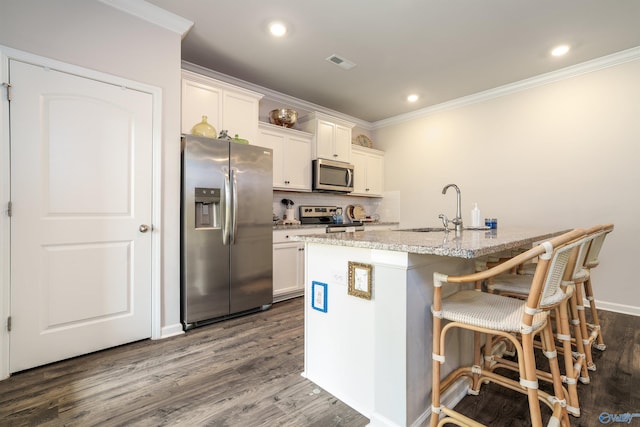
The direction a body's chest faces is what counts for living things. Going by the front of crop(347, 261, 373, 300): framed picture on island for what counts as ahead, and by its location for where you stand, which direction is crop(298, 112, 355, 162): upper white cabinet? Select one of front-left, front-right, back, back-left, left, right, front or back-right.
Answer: back-right

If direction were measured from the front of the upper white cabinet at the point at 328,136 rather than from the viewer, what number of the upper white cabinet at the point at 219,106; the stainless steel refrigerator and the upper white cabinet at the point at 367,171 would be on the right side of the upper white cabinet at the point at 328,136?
2

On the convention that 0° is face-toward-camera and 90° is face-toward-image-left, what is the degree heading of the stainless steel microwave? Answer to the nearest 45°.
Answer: approximately 315°

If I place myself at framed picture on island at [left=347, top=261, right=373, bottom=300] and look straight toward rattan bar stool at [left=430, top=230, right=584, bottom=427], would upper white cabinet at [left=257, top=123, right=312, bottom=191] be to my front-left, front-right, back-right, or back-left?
back-left

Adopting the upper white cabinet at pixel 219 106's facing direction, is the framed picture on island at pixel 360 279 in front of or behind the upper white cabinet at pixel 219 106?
in front

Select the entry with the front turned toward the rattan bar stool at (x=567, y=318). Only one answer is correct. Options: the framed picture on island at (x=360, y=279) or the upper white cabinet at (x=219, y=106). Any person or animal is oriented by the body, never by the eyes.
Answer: the upper white cabinet

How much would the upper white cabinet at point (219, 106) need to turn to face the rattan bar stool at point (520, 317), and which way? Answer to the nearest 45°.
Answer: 0° — it already faces it

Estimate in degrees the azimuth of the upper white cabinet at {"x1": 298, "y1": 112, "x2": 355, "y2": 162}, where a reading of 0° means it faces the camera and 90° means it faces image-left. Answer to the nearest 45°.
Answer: approximately 315°

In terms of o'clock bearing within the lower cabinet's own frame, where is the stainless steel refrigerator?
The stainless steel refrigerator is roughly at 3 o'clock from the lower cabinet.

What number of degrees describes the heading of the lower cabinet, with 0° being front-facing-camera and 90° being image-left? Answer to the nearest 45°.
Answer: approximately 315°

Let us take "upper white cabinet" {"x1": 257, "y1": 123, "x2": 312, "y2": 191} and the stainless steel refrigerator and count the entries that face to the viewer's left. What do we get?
0

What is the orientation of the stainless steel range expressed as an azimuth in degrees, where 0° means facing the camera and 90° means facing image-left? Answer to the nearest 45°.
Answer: approximately 315°
